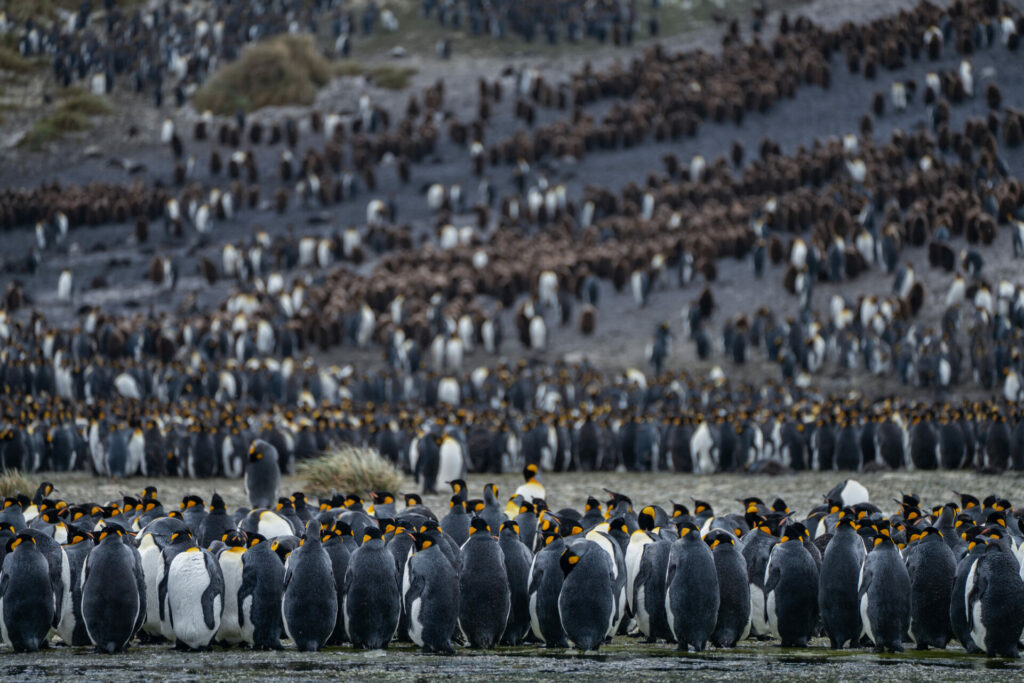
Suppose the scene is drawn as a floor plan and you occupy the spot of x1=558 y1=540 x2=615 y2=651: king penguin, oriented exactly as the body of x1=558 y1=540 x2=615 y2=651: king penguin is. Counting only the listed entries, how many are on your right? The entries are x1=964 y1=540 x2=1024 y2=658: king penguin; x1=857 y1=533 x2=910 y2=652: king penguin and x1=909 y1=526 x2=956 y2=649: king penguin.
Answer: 3

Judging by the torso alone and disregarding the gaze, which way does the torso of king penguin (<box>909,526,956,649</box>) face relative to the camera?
away from the camera

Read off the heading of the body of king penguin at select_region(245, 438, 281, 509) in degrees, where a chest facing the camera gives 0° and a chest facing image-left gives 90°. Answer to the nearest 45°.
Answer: approximately 180°

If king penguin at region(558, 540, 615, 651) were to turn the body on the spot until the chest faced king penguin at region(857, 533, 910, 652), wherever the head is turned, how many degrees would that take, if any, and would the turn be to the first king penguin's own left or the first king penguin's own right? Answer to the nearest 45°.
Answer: approximately 90° to the first king penguin's own right

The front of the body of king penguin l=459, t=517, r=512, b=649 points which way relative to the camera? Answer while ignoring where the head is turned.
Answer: away from the camera

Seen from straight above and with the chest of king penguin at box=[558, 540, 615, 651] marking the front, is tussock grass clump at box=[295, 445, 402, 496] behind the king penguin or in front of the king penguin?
in front

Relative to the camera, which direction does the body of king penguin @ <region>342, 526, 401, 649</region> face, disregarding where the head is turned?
away from the camera

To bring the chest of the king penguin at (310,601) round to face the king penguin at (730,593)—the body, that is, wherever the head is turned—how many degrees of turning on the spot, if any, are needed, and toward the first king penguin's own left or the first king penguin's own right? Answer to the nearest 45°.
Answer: approximately 90° to the first king penguin's own right

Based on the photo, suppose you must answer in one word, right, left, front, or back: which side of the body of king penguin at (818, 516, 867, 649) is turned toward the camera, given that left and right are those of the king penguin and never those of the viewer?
back

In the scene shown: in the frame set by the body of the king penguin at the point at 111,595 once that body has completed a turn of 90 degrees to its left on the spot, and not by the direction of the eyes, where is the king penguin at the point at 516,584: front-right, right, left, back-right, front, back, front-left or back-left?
back

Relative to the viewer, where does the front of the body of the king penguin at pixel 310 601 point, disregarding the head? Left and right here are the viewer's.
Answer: facing away from the viewer

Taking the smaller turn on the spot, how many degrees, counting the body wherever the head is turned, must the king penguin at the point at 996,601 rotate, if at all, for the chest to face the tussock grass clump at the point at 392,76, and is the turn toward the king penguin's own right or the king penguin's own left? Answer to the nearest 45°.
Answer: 0° — it already faces it

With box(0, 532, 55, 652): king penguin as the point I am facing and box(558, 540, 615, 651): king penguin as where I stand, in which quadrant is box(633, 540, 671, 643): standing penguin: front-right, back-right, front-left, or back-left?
back-right

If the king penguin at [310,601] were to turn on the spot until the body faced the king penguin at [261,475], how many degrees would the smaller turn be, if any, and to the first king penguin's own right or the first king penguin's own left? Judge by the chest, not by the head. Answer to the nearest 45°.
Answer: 0° — it already faces it

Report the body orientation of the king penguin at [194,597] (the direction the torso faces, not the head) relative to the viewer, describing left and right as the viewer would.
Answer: facing the viewer

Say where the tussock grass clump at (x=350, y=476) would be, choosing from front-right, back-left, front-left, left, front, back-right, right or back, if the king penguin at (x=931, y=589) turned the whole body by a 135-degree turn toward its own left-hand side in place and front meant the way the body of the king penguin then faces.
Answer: right

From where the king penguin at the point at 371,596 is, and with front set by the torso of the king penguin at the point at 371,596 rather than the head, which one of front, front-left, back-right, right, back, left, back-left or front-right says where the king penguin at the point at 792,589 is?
right

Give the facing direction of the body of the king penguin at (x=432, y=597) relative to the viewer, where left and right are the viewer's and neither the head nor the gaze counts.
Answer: facing away from the viewer and to the left of the viewer

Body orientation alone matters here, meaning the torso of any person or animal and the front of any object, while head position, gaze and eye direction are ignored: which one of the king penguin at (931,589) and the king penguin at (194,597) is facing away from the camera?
the king penguin at (931,589)
